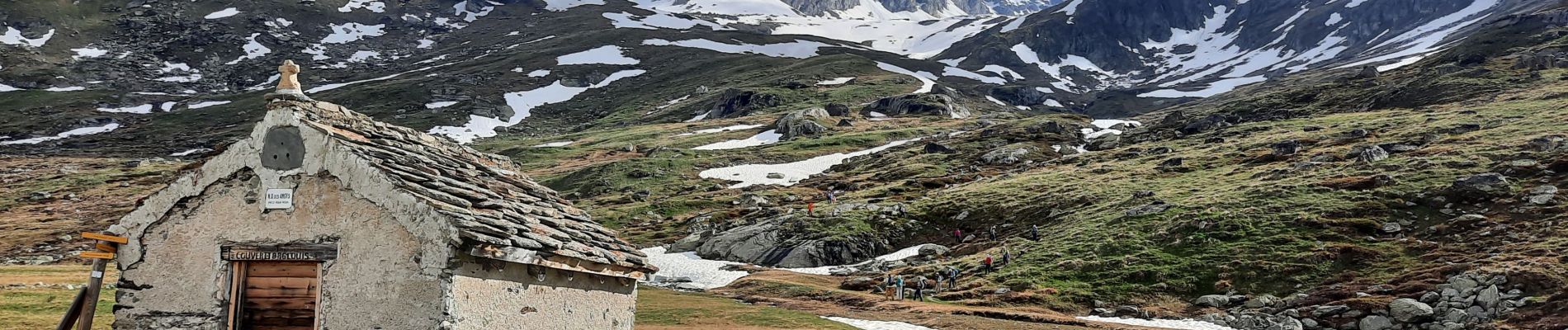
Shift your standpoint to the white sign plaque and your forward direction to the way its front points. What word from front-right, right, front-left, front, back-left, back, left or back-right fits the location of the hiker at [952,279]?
back-left

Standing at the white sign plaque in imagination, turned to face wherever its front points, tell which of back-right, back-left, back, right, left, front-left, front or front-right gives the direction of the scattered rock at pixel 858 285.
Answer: back-left

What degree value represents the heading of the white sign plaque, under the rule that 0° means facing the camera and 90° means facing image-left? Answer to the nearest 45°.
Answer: approximately 0°

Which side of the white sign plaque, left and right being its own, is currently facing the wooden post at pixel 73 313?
right

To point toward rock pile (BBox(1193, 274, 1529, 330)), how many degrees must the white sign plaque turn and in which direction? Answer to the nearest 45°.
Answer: approximately 90° to its left

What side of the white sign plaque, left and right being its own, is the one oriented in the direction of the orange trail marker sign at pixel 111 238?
right
